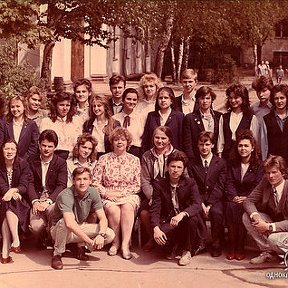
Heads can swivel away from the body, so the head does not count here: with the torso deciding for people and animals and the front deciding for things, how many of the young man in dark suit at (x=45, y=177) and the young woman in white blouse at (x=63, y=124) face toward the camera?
2

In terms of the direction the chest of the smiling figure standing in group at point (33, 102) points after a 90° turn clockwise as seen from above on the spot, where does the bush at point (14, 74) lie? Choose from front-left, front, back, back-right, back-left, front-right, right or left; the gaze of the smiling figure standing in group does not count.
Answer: right

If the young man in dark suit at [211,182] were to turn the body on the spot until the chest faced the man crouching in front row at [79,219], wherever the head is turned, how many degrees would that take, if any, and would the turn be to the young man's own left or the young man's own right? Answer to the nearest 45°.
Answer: approximately 45° to the young man's own right

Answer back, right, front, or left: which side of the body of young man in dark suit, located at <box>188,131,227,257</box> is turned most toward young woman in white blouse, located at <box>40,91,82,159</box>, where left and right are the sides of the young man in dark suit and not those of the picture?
right

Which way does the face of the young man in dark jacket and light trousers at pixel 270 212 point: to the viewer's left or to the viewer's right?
to the viewer's left

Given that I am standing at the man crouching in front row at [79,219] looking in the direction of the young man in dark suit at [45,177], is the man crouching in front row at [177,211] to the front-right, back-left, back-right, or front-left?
back-right

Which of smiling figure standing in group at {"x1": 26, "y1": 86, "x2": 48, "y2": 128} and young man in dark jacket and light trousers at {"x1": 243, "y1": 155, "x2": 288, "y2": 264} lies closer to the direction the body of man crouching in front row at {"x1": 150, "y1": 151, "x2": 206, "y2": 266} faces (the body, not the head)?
the young man in dark jacket and light trousers
